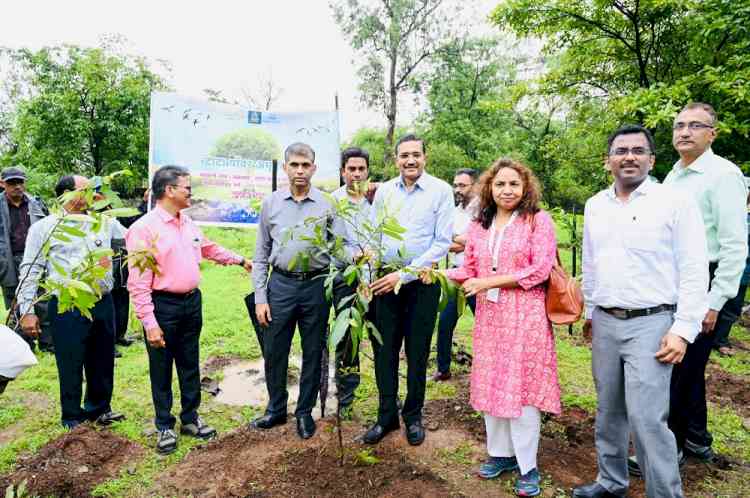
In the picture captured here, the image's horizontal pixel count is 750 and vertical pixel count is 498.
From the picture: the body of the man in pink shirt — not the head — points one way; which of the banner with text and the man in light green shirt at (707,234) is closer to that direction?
the man in light green shirt

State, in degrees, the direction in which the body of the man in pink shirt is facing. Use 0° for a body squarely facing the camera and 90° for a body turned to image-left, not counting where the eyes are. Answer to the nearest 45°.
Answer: approximately 315°

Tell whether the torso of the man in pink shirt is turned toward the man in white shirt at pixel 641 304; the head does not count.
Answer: yes

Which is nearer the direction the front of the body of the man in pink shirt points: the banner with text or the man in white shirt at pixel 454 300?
the man in white shirt

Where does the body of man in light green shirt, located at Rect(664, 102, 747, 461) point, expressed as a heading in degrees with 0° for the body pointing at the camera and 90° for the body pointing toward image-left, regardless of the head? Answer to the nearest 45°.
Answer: approximately 45°

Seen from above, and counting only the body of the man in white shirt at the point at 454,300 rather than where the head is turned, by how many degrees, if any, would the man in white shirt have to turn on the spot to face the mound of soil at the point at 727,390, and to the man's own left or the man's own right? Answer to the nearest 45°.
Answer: approximately 135° to the man's own left

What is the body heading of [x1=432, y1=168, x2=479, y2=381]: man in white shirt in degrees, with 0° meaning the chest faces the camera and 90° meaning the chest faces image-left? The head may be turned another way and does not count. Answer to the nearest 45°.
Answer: approximately 45°
